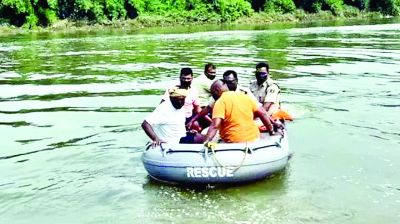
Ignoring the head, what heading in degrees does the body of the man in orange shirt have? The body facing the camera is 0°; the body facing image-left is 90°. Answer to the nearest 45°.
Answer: approximately 135°

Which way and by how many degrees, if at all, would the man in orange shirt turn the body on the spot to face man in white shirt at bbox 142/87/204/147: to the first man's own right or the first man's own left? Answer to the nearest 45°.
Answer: approximately 45° to the first man's own left

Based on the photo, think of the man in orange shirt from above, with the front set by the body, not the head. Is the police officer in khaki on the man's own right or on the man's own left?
on the man's own right
